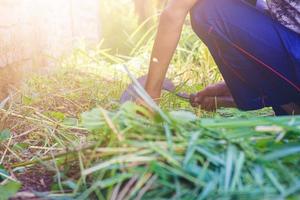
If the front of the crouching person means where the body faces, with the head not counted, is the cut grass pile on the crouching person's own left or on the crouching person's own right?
on the crouching person's own left

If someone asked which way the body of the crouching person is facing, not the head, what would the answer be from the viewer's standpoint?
to the viewer's left
